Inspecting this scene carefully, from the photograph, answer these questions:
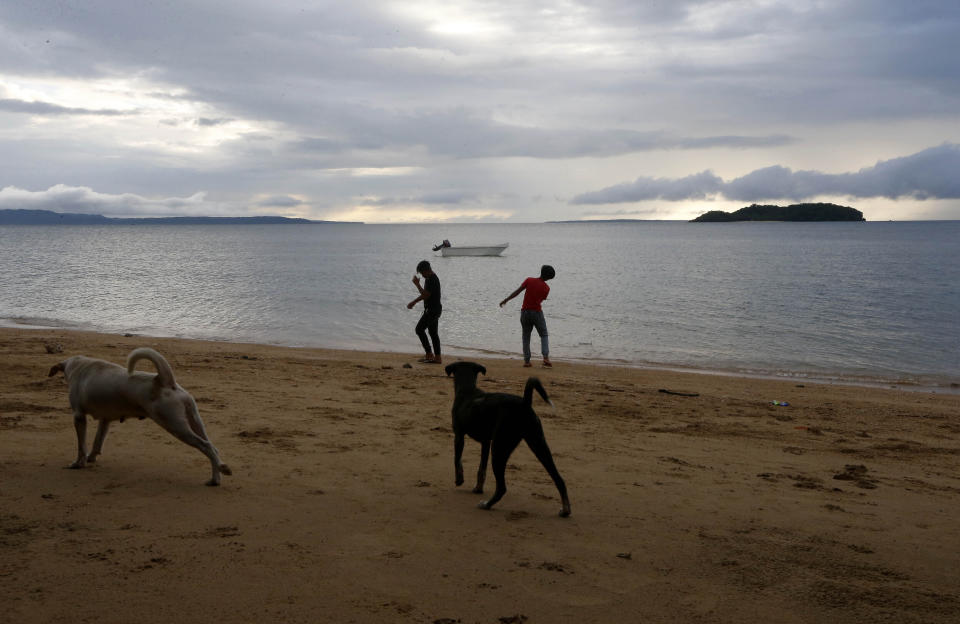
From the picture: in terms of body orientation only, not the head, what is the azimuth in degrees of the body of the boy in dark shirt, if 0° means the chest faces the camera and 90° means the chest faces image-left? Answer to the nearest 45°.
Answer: approximately 90°

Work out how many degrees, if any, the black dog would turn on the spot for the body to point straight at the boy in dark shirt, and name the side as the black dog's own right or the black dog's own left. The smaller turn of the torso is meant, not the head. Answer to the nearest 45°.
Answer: approximately 45° to the black dog's own right

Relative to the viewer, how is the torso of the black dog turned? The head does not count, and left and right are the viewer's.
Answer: facing away from the viewer and to the left of the viewer

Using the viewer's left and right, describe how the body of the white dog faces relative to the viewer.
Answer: facing away from the viewer and to the left of the viewer

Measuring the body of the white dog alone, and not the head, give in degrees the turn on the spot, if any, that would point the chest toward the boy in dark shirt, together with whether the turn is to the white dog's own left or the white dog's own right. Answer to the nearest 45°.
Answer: approximately 90° to the white dog's own right

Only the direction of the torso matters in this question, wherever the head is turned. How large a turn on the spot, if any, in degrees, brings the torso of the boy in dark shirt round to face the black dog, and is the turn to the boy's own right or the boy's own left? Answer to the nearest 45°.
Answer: approximately 90° to the boy's own left

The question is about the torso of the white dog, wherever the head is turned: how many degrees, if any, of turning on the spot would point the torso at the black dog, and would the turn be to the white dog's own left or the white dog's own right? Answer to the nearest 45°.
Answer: approximately 180°
